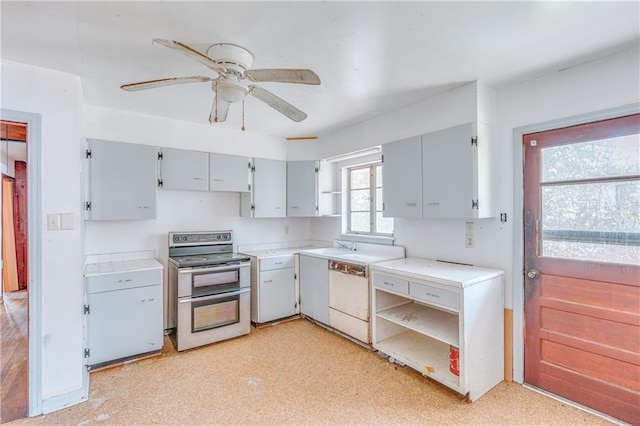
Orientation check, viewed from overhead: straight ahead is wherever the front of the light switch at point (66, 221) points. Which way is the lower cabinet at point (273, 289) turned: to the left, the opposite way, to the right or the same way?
the same way

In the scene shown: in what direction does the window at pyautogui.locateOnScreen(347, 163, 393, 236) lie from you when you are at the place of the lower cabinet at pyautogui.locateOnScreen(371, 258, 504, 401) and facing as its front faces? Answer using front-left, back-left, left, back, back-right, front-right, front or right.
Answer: right

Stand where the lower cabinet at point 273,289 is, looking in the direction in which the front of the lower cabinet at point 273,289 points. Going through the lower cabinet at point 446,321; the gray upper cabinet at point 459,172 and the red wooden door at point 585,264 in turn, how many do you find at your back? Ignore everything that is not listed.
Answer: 0

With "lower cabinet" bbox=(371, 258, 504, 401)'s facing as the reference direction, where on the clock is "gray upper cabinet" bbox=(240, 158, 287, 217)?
The gray upper cabinet is roughly at 2 o'clock from the lower cabinet.

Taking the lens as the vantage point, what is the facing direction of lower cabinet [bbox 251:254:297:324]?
facing the viewer and to the right of the viewer

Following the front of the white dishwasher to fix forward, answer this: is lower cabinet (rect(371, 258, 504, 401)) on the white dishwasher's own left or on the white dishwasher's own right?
on the white dishwasher's own left

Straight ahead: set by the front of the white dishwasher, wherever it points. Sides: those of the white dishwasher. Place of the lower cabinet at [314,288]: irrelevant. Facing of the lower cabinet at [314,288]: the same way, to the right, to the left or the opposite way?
the same way

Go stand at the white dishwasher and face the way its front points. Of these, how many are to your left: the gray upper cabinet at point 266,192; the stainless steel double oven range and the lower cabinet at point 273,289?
0

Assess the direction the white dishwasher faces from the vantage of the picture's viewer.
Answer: facing the viewer and to the left of the viewer

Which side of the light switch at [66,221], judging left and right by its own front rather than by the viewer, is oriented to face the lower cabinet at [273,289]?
left

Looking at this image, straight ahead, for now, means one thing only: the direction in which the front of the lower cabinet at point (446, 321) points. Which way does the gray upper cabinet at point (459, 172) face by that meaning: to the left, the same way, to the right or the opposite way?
the same way

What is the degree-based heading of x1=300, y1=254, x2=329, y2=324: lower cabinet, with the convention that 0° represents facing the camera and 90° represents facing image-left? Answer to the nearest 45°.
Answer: approximately 45°

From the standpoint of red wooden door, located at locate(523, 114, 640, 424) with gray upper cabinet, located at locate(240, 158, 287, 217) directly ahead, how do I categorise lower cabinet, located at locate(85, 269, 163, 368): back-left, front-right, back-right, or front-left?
front-left

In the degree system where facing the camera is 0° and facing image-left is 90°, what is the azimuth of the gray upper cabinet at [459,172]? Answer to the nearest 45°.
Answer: approximately 45°

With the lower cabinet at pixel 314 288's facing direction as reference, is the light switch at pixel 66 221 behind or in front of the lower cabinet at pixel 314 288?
in front

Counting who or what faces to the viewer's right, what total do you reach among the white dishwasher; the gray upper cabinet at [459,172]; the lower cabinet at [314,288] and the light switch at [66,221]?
0
